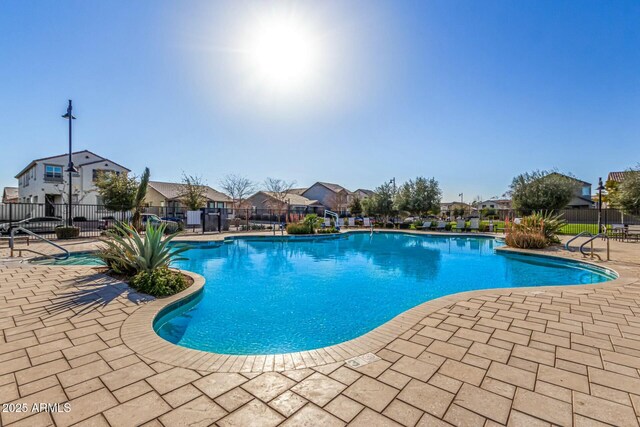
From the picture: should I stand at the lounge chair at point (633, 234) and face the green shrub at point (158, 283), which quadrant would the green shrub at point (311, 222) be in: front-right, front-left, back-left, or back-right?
front-right

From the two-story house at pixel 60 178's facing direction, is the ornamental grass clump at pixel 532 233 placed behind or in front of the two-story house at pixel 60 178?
in front

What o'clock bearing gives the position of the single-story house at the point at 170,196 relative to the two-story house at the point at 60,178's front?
the single-story house at the point at 170,196 is roughly at 10 o'clock from the two-story house at the point at 60,178.

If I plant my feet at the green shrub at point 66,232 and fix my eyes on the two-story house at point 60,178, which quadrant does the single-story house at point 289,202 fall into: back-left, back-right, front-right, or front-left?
front-right

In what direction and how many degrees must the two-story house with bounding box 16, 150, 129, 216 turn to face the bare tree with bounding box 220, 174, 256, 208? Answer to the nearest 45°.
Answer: approximately 45° to its left

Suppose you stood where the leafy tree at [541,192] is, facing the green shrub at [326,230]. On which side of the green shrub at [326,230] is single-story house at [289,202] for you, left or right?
right

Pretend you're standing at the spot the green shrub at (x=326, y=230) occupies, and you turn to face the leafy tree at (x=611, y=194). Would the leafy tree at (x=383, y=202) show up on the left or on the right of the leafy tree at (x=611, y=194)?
left

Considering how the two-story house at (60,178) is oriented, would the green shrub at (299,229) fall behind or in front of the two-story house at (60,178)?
in front

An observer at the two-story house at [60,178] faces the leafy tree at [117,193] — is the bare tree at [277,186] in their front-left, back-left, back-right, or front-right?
front-left

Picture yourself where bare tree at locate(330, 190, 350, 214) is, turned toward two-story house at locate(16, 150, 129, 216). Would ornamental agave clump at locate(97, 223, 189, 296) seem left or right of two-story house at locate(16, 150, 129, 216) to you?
left

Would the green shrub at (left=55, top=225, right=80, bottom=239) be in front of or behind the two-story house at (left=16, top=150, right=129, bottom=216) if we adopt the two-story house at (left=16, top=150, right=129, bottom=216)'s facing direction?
in front

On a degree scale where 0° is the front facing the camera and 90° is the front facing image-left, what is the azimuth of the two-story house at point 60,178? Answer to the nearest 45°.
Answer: approximately 315°
